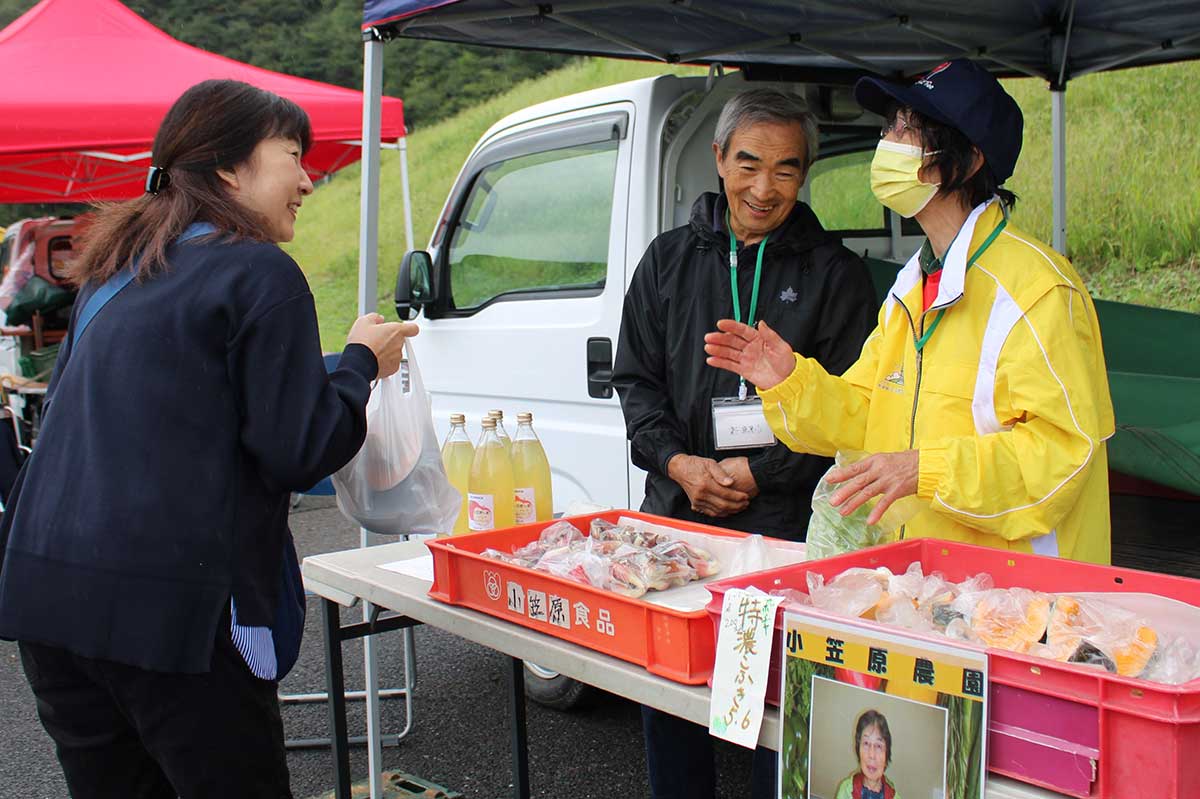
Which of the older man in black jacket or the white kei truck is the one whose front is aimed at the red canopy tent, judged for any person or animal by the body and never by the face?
the white kei truck

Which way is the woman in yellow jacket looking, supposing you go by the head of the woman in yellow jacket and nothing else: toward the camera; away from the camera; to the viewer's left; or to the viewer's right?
to the viewer's left

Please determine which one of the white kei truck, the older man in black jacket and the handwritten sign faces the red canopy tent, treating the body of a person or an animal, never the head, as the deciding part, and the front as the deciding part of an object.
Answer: the white kei truck

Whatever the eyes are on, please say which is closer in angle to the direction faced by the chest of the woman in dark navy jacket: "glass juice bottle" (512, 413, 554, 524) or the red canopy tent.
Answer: the glass juice bottle

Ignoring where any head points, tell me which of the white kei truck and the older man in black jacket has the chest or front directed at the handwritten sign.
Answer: the older man in black jacket

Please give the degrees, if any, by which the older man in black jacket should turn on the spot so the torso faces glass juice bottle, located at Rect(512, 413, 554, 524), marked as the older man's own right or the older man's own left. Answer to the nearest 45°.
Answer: approximately 45° to the older man's own right

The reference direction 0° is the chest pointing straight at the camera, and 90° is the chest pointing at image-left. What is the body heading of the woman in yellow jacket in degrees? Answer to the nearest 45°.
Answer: approximately 45°

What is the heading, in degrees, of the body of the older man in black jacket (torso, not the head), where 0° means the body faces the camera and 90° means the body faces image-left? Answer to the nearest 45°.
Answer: approximately 0°

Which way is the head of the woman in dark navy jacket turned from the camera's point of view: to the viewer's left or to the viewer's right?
to the viewer's right

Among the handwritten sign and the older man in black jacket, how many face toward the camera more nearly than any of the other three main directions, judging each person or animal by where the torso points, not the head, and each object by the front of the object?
2
